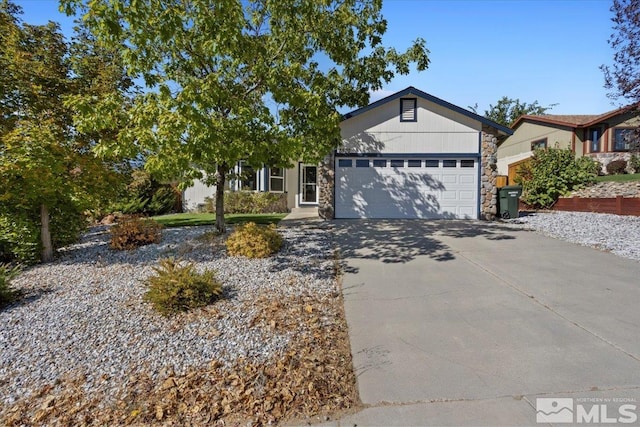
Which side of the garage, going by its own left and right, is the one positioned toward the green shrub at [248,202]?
right

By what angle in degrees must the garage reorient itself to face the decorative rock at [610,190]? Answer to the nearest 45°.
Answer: approximately 90° to its left

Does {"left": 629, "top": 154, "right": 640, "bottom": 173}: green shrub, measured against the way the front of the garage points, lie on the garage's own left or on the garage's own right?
on the garage's own left

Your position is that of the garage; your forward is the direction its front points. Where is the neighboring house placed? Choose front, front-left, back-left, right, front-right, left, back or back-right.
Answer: back-left

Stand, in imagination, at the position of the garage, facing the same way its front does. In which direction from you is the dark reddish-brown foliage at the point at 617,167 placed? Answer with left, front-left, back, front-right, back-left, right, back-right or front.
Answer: back-left

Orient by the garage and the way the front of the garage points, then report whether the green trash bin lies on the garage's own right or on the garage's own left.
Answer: on the garage's own left

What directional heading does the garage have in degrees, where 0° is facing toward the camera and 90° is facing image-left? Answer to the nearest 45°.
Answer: approximately 0°

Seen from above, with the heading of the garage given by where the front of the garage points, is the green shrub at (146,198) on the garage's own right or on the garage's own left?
on the garage's own right
